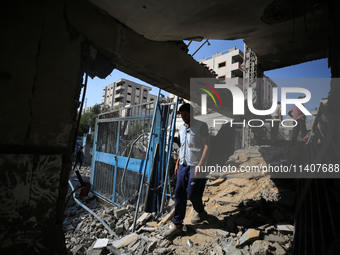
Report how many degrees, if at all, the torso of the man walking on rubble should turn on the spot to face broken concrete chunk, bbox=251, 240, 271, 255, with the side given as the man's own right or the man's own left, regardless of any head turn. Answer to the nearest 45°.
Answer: approximately 90° to the man's own left

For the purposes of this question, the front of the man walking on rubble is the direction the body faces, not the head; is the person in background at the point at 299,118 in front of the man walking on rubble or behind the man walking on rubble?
behind

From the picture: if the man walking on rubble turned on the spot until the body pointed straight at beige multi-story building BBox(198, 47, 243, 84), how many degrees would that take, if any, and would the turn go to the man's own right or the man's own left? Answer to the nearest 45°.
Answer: approximately 135° to the man's own right

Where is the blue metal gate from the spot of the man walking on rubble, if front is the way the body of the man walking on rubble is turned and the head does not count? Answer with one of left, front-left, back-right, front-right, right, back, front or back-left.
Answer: right

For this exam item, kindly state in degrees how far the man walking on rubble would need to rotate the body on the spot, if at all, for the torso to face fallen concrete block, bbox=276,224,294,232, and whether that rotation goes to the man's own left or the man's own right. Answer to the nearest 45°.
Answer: approximately 135° to the man's own left

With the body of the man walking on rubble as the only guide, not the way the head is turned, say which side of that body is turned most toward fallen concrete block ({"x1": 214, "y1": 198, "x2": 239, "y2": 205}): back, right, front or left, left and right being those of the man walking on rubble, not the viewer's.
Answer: back

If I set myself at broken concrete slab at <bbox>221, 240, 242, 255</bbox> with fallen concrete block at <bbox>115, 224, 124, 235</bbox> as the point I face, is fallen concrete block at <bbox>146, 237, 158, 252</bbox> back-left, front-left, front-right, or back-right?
front-left

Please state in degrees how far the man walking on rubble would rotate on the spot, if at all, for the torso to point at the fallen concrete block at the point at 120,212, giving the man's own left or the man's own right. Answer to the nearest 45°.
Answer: approximately 90° to the man's own right

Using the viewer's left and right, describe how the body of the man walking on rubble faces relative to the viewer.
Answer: facing the viewer and to the left of the viewer

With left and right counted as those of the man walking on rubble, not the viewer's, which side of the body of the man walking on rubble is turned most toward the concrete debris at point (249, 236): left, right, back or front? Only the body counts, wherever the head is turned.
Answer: left

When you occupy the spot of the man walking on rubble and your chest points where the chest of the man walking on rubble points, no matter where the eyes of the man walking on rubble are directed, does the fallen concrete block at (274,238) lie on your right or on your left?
on your left

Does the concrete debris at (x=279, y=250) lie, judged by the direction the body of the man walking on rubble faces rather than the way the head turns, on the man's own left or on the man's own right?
on the man's own left

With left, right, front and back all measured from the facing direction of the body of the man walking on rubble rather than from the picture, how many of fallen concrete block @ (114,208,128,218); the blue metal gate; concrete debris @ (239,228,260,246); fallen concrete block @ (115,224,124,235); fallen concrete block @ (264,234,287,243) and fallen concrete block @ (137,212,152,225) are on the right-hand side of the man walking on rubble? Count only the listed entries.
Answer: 4
